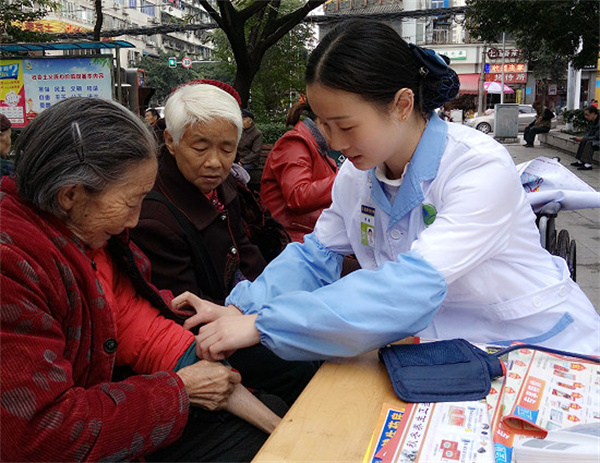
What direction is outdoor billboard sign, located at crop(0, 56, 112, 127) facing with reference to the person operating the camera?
facing the viewer

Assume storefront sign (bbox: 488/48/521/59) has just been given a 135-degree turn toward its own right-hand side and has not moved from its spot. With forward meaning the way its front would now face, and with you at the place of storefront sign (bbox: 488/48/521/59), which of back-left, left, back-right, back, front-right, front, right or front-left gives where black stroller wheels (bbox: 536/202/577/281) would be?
back-left

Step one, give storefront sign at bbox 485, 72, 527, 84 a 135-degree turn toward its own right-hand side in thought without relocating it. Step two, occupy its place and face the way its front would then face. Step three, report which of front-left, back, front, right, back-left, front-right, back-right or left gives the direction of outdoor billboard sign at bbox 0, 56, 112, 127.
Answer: back-left

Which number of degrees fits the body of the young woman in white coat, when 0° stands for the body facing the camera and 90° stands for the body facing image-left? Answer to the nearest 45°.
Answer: approximately 45°

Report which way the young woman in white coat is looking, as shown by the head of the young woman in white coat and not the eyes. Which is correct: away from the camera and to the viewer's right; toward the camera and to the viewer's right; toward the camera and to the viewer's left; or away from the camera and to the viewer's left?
toward the camera and to the viewer's left

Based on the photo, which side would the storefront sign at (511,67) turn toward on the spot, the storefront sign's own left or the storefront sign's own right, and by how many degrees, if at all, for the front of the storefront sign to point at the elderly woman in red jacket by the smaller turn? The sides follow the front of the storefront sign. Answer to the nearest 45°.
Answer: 0° — it already faces them

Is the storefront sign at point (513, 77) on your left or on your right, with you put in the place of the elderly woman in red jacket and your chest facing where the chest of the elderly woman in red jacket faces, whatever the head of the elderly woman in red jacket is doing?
on your left

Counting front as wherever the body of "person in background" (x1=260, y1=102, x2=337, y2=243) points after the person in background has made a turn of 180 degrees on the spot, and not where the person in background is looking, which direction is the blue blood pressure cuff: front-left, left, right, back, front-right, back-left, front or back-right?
left

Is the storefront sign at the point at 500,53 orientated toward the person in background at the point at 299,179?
yes

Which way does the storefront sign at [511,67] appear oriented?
toward the camera
